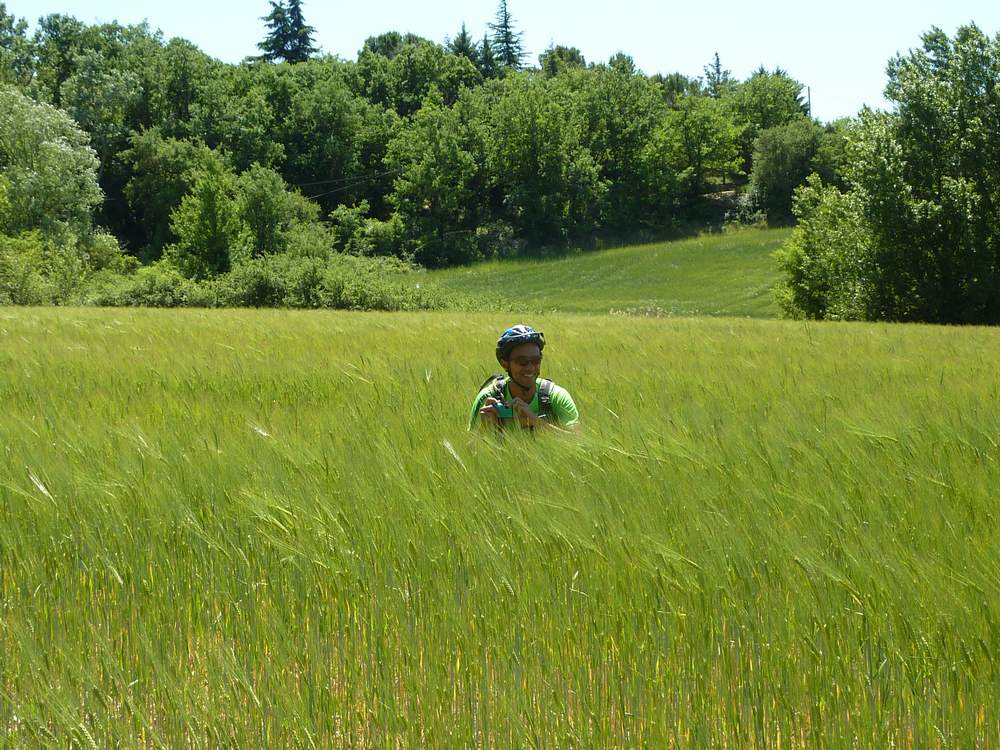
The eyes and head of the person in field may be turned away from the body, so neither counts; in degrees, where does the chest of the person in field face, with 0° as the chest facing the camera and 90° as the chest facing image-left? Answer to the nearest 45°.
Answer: approximately 0°

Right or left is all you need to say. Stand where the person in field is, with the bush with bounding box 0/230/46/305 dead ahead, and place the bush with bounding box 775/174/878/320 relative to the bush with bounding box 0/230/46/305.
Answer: right

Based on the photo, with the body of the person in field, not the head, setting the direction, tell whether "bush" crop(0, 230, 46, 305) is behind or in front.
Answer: behind

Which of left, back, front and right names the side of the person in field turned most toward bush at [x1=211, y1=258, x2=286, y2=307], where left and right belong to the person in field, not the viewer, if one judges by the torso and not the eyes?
back

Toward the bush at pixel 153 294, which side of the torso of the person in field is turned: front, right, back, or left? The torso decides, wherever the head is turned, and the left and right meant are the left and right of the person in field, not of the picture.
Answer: back

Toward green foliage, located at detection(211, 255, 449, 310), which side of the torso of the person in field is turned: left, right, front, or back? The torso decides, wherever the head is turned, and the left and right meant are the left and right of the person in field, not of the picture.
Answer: back

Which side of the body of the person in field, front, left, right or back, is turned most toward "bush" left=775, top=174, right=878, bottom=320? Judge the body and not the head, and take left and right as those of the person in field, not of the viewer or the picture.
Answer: back
